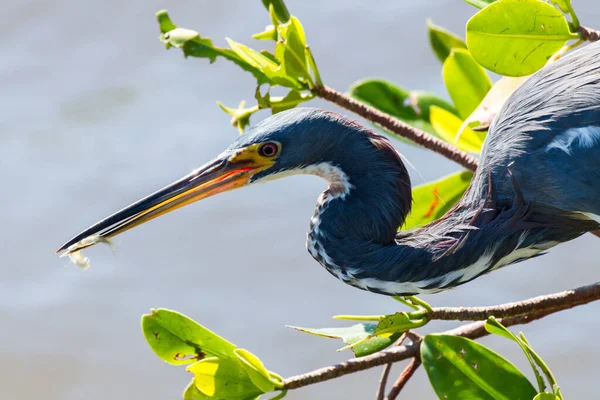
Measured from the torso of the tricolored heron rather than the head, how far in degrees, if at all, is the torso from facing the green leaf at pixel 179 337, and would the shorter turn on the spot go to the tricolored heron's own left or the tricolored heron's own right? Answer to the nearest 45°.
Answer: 0° — it already faces it

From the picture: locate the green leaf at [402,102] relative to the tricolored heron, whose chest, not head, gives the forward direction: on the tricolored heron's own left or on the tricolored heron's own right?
on the tricolored heron's own right

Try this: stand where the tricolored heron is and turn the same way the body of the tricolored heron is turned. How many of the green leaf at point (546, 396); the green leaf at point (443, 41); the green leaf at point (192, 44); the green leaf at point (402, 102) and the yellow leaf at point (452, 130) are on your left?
1

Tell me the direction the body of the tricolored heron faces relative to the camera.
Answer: to the viewer's left

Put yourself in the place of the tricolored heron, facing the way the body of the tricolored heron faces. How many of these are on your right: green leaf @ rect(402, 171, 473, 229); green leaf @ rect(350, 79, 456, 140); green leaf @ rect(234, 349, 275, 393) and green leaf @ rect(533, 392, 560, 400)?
2

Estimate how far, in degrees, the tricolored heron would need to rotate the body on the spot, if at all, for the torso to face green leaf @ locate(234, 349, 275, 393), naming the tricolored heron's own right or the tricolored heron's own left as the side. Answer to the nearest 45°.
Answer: approximately 45° to the tricolored heron's own left
